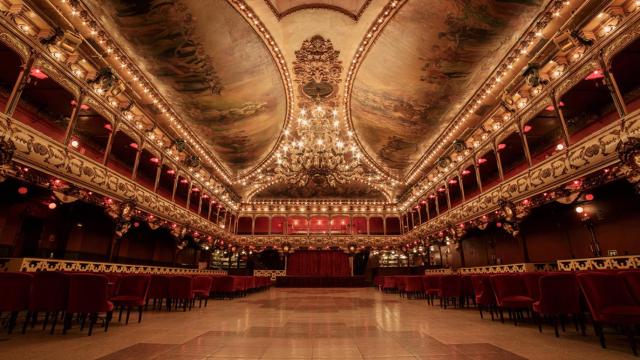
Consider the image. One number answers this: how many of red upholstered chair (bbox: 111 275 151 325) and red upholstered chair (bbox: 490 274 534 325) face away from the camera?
0
